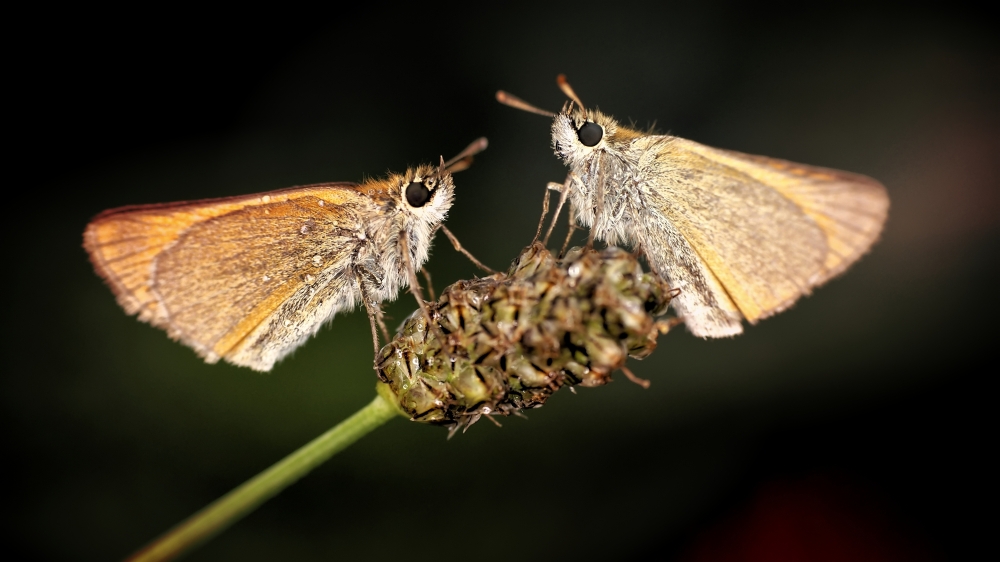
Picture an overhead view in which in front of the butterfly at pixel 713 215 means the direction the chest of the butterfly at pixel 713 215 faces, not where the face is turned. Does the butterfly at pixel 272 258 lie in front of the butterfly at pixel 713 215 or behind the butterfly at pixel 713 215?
in front

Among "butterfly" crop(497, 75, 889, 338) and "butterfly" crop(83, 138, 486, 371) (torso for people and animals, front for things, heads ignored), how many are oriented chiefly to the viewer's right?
1

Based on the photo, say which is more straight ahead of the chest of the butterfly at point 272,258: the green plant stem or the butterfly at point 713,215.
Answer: the butterfly

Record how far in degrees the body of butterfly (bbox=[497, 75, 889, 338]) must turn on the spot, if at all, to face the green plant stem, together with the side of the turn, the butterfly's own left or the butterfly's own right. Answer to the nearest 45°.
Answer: approximately 45° to the butterfly's own left

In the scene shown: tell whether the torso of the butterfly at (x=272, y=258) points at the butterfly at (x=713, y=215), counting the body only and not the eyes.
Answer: yes

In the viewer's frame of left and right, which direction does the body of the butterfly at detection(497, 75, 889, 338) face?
facing to the left of the viewer

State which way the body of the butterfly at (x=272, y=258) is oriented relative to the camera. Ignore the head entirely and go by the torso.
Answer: to the viewer's right
